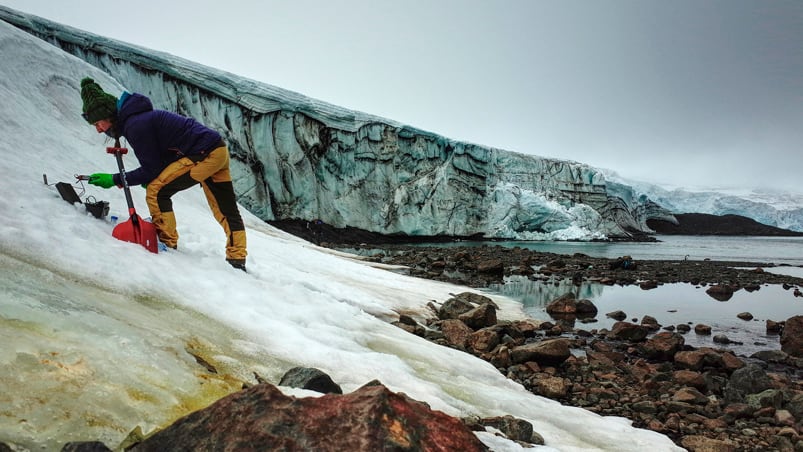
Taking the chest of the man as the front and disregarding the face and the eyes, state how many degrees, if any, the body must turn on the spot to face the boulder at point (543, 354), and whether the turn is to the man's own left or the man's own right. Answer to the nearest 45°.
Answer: approximately 180°

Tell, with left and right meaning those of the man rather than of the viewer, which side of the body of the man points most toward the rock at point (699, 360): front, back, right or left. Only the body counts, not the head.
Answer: back

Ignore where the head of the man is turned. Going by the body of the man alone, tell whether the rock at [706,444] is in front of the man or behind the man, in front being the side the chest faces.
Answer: behind

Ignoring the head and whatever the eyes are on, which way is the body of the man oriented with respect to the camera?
to the viewer's left

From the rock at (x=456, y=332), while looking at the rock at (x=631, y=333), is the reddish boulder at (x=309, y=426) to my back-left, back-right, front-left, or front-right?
back-right

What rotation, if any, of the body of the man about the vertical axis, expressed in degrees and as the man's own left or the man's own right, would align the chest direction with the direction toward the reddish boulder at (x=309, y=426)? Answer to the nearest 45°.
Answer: approximately 90° to the man's own left

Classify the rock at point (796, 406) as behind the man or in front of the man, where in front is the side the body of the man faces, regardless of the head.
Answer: behind

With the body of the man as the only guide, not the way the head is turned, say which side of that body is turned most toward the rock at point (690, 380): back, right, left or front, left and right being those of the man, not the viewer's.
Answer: back

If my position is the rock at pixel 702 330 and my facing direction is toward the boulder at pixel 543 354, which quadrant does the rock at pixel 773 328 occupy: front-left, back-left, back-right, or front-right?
back-left

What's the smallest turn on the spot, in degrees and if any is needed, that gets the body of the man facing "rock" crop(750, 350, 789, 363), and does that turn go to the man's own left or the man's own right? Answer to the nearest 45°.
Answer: approximately 180°
